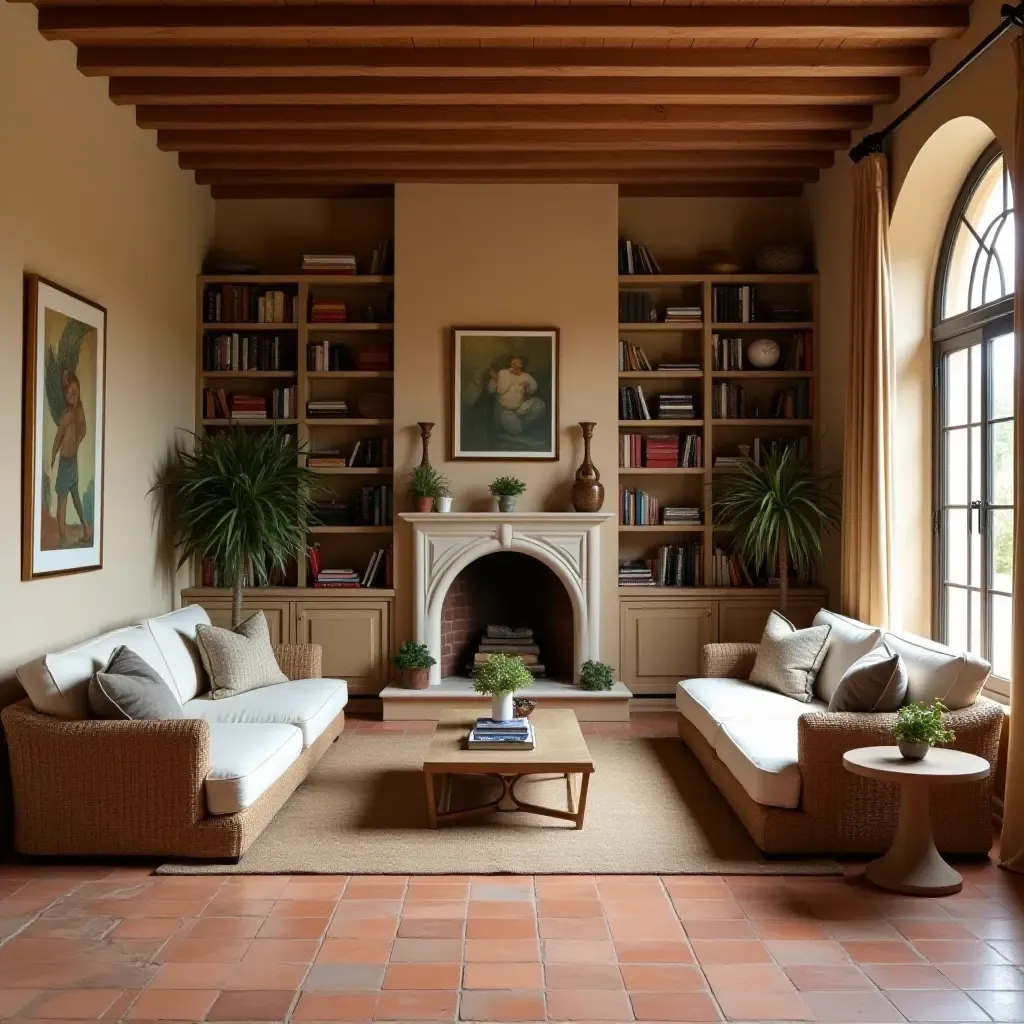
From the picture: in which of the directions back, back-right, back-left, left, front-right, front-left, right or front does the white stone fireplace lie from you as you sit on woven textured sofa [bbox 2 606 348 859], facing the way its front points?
left

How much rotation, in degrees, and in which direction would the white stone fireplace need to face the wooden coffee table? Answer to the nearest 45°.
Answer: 0° — it already faces it

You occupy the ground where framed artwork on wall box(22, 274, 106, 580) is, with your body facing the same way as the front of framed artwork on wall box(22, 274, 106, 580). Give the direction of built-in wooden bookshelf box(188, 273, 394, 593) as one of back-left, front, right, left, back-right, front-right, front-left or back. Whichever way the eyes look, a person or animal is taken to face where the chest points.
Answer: left

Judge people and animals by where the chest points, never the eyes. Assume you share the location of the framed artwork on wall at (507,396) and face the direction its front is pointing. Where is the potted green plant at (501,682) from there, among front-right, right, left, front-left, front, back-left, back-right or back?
front

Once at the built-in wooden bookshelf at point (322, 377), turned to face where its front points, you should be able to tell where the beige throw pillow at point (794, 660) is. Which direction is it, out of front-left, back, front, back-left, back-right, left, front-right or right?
front-left

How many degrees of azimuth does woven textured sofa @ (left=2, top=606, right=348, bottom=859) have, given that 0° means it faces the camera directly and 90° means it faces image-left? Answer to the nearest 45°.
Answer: approximately 315°

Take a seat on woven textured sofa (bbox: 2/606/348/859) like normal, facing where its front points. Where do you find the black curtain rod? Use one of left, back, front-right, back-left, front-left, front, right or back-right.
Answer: front-left

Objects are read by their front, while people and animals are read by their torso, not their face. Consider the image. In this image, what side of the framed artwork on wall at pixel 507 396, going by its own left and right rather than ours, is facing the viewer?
front

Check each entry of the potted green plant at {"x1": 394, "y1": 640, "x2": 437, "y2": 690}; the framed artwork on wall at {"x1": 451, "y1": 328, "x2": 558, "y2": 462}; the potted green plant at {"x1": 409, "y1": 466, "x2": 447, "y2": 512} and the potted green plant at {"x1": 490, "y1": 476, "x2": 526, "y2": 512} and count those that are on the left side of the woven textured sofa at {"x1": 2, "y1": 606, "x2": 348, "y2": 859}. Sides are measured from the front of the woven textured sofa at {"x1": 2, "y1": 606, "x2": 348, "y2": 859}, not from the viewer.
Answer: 4

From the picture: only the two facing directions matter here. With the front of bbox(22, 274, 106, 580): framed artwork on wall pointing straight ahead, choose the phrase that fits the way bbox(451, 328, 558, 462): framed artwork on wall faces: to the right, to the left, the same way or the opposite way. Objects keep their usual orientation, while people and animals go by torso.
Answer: to the right

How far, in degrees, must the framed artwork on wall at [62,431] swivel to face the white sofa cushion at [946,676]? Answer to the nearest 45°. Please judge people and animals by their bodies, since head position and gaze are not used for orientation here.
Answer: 0° — it already faces it

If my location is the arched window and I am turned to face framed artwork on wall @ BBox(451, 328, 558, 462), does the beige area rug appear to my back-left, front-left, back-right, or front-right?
front-left

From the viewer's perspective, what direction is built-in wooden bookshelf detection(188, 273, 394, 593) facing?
toward the camera

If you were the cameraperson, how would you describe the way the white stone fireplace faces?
facing the viewer
